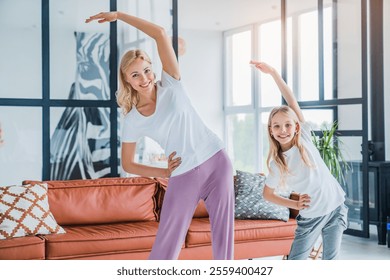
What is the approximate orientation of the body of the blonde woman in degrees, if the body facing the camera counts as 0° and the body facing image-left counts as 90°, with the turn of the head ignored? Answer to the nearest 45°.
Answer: approximately 0°

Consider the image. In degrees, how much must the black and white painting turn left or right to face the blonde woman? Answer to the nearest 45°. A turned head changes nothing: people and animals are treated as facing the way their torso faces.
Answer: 0° — it already faces them

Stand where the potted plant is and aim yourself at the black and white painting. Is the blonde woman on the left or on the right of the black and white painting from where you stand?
left

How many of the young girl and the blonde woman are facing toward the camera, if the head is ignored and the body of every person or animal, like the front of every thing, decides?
2

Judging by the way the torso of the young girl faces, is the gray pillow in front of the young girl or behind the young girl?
behind
